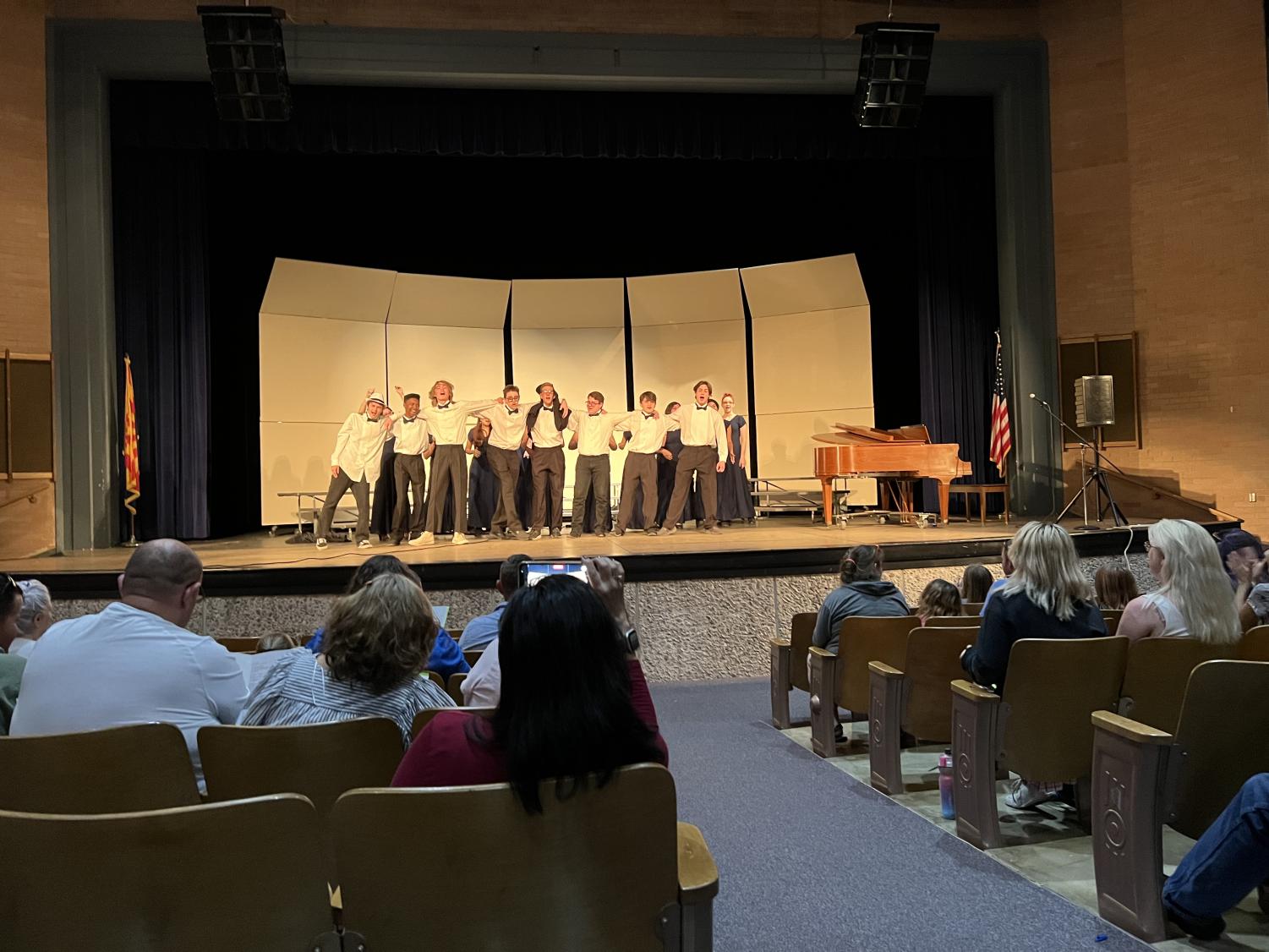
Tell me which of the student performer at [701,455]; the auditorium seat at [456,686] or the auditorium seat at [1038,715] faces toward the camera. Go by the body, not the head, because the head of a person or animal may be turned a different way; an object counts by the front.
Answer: the student performer

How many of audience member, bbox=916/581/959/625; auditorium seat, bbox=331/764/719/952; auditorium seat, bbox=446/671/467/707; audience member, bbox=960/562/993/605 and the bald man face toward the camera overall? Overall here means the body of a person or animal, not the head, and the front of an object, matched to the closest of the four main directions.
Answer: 0

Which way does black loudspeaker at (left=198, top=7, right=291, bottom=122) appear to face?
toward the camera

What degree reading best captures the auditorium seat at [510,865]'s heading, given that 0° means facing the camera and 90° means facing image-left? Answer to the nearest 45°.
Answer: approximately 180°

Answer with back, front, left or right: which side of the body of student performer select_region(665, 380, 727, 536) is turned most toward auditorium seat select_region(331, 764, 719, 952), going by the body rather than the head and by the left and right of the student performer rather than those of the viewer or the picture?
front

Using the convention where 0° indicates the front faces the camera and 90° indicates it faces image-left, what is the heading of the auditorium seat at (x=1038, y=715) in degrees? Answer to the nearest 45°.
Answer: approximately 135°

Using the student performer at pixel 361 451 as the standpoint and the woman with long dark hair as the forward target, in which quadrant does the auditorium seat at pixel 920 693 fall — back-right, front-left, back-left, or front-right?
front-left

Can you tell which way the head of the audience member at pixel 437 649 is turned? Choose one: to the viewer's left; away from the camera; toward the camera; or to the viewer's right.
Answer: away from the camera

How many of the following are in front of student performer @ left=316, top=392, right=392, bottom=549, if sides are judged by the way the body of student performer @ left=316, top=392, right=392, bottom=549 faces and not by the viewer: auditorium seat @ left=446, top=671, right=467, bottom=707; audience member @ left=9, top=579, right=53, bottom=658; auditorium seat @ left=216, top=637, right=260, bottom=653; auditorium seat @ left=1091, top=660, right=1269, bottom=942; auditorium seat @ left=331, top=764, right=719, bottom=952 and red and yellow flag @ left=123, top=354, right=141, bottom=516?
5

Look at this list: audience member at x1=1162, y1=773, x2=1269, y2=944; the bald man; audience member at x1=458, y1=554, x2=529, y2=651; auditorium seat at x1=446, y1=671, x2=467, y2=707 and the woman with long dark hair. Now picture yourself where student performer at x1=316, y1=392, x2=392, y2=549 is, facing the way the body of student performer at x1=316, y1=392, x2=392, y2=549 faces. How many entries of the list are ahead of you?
5

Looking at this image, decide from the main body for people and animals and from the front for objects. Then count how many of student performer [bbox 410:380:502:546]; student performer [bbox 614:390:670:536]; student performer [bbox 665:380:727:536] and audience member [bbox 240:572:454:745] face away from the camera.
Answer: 1

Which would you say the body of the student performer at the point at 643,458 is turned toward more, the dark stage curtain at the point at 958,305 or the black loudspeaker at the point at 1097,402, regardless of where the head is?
the black loudspeaker

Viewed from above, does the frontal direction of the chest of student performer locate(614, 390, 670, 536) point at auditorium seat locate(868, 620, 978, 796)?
yes

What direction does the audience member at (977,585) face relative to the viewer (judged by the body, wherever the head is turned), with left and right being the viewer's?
facing away from the viewer

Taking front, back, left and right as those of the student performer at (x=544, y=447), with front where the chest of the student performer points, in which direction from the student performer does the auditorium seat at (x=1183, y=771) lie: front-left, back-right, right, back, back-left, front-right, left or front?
front

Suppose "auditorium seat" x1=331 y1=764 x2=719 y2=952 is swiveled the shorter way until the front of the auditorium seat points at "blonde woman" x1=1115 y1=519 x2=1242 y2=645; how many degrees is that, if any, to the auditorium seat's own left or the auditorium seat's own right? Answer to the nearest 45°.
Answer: approximately 45° to the auditorium seat's own right

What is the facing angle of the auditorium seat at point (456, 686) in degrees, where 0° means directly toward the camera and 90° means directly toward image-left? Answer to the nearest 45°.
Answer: approximately 180°

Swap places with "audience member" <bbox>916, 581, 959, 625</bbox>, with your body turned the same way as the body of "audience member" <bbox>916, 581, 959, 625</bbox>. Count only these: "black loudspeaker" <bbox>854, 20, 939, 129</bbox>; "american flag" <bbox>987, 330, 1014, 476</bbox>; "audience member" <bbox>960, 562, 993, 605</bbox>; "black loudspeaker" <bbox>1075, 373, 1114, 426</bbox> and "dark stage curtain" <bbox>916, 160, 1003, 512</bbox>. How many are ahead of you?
5

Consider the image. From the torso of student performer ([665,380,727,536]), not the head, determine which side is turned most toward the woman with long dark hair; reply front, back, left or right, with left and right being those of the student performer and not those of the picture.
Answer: front

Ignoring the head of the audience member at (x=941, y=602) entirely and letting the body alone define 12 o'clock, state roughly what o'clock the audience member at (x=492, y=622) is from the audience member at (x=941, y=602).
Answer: the audience member at (x=492, y=622) is roughly at 8 o'clock from the audience member at (x=941, y=602).

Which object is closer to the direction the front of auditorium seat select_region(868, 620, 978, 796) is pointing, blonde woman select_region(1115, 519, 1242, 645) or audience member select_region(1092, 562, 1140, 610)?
the audience member
